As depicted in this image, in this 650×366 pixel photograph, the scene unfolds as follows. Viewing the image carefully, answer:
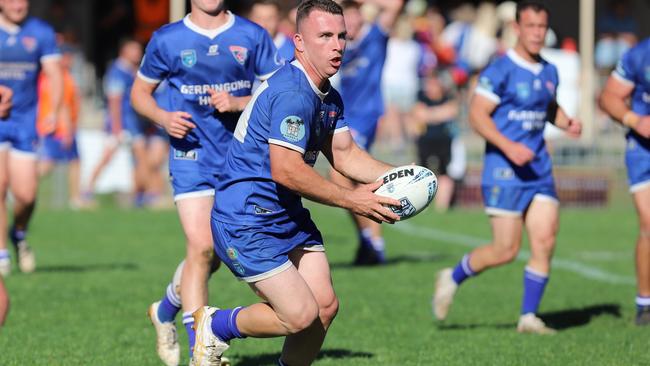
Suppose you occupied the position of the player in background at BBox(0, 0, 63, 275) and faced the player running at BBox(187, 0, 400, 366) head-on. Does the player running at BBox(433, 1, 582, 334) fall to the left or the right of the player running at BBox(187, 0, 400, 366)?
left

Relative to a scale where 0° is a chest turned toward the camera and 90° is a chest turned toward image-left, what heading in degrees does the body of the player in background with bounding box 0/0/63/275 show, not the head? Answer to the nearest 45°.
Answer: approximately 0°

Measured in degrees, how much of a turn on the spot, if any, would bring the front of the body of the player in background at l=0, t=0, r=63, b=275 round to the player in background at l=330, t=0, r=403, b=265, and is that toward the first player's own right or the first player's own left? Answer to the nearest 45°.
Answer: approximately 90° to the first player's own left
